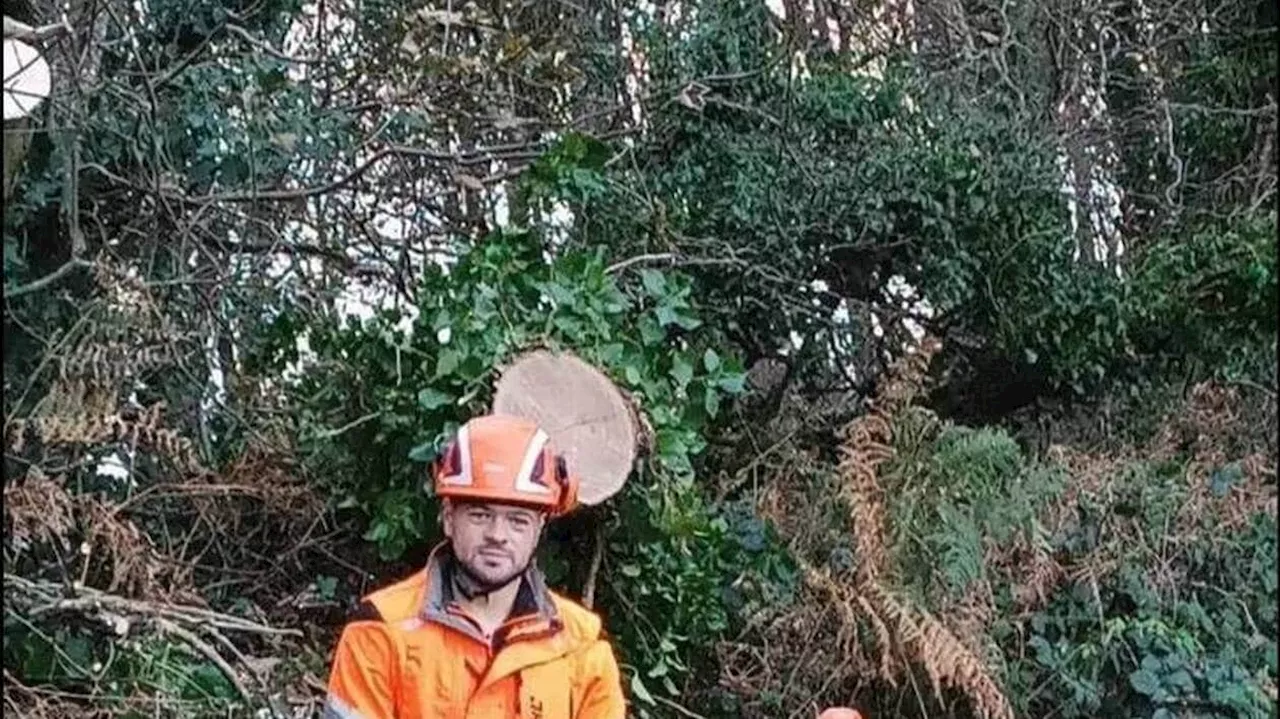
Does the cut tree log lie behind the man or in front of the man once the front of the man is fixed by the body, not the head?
behind

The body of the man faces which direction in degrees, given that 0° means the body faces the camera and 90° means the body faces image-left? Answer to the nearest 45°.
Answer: approximately 0°

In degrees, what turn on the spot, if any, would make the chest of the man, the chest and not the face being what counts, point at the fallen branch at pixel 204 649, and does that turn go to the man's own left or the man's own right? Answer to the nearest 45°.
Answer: approximately 135° to the man's own right

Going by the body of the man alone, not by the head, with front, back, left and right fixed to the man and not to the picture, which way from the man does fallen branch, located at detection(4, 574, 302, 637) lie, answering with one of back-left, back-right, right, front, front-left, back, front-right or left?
back-right

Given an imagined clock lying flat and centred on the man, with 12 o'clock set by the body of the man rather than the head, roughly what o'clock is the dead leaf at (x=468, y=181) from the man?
The dead leaf is roughly at 6 o'clock from the man.

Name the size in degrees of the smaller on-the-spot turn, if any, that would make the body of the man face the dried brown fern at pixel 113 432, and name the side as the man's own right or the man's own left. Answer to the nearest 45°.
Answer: approximately 135° to the man's own right

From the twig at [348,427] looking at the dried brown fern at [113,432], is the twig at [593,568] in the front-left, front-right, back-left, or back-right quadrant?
back-left

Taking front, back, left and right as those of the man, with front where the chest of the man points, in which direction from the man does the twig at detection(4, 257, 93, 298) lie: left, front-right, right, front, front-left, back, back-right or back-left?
back-right

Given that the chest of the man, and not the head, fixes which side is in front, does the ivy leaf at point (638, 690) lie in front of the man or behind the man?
behind

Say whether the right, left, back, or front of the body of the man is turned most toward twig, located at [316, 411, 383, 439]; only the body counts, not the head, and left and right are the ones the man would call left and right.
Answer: back

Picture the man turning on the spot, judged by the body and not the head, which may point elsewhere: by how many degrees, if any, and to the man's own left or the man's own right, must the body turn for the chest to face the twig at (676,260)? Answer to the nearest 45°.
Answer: approximately 180°
